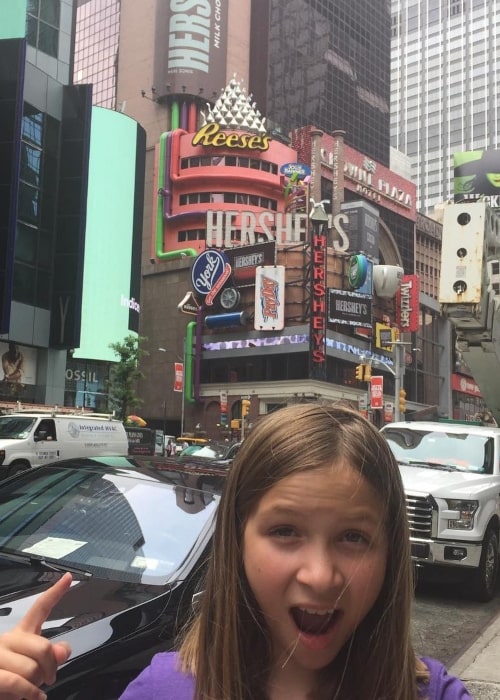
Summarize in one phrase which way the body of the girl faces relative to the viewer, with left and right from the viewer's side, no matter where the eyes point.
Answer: facing the viewer

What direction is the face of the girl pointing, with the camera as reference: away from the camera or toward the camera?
toward the camera

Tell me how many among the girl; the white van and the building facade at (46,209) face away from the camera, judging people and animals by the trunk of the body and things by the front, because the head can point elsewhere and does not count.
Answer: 0

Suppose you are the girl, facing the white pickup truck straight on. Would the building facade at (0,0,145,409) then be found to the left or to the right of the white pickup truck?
left

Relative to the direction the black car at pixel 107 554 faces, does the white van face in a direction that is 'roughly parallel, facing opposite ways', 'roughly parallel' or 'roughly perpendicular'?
roughly parallel

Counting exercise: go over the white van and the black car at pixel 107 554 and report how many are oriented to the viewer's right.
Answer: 0

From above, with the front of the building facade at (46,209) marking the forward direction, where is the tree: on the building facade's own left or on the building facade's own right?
on the building facade's own left

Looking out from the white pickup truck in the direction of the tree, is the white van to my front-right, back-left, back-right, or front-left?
front-left

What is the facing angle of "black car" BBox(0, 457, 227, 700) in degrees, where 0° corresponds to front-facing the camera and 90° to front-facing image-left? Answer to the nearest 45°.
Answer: approximately 45°

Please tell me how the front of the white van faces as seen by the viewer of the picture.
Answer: facing the viewer and to the left of the viewer

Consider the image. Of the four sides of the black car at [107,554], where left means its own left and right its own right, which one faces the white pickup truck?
back

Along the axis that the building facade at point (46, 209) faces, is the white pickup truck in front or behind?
in front

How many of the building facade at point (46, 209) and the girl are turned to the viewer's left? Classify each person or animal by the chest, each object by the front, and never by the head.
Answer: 0

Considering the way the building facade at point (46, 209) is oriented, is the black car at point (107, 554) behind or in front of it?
in front

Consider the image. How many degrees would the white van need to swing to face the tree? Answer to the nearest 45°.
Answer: approximately 135° to its right

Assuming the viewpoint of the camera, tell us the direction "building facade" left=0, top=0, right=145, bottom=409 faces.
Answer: facing the viewer and to the right of the viewer
